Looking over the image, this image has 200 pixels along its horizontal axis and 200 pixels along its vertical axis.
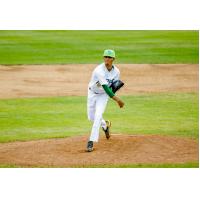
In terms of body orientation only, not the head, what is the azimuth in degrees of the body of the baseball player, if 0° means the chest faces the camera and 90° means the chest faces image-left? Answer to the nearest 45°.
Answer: approximately 315°
